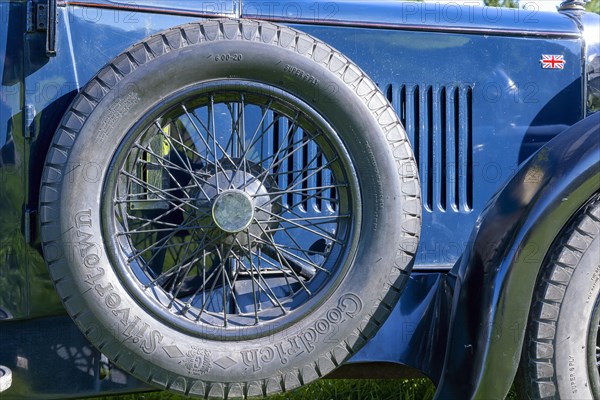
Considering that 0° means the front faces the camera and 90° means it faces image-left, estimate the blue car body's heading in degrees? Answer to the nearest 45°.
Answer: approximately 270°
